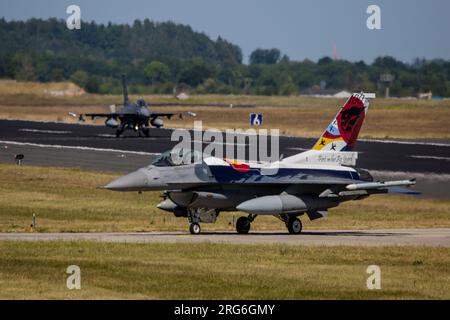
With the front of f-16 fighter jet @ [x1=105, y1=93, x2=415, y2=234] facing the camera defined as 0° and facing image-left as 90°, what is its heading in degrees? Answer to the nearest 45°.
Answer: approximately 45°
